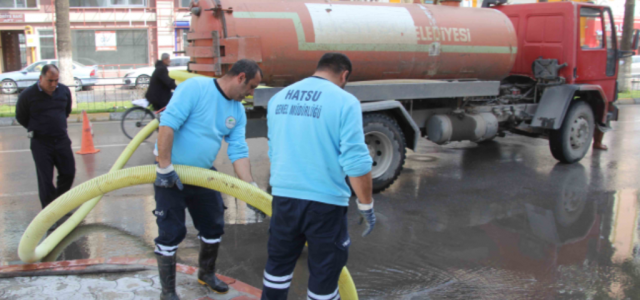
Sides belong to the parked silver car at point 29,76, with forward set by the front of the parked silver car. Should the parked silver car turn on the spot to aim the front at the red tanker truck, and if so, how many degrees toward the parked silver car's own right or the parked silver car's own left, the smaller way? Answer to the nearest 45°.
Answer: approximately 90° to the parked silver car's own left

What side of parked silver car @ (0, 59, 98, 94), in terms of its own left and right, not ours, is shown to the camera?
left

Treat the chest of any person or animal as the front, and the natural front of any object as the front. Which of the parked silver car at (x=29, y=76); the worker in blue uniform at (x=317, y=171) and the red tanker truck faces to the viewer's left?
the parked silver car

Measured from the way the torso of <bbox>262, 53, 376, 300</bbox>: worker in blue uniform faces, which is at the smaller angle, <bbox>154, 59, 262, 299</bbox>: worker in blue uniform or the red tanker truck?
the red tanker truck

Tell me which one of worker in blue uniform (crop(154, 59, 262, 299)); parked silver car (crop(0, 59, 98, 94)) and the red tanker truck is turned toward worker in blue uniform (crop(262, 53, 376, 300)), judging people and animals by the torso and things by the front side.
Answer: worker in blue uniform (crop(154, 59, 262, 299))

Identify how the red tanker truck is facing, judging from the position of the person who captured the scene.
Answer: facing away from the viewer and to the right of the viewer

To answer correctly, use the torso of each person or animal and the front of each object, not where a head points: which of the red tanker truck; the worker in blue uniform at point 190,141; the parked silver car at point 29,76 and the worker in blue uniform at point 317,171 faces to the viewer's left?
the parked silver car

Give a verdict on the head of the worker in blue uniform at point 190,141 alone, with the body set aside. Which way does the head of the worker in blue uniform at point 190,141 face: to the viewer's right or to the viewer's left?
to the viewer's right

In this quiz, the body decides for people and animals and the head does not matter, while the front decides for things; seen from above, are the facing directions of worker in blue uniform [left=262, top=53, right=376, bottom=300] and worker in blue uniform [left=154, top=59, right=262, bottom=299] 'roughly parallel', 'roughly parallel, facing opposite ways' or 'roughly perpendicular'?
roughly perpendicular

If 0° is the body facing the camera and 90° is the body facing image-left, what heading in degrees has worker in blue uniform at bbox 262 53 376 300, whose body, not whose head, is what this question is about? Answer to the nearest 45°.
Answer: approximately 225°

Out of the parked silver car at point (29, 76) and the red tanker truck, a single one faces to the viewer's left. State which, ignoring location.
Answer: the parked silver car

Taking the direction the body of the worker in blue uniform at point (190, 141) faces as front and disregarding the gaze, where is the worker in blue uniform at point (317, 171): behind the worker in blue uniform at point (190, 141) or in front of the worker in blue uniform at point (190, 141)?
in front

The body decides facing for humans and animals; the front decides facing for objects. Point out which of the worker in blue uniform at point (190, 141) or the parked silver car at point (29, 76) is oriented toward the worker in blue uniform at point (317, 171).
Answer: the worker in blue uniform at point (190, 141)

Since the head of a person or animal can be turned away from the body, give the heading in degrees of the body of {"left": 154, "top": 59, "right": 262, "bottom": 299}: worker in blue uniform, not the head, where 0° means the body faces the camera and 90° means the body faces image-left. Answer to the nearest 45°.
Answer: approximately 315°

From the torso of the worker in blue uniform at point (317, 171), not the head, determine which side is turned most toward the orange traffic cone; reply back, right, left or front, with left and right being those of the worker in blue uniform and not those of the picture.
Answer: left
